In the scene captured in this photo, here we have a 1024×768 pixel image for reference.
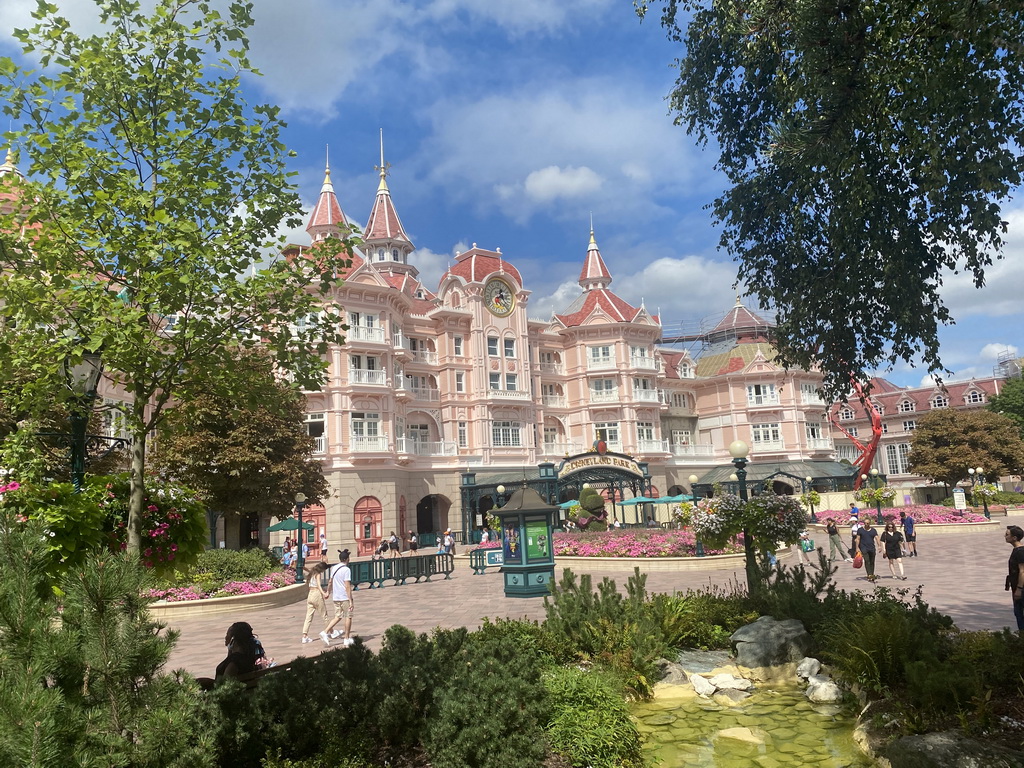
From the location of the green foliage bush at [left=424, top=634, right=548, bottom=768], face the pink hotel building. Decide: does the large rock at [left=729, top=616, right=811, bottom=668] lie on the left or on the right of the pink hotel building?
right

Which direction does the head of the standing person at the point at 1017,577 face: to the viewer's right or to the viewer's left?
to the viewer's left

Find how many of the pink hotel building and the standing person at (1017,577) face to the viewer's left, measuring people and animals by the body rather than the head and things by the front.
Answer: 1

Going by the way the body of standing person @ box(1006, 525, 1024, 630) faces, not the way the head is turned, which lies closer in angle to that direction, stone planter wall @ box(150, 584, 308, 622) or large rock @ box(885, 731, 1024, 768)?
the stone planter wall

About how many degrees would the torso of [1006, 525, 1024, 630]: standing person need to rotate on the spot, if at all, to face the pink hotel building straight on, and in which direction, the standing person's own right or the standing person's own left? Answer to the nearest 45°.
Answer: approximately 45° to the standing person's own right

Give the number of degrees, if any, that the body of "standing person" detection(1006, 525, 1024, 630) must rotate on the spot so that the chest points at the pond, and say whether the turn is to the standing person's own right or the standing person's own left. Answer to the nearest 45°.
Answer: approximately 45° to the standing person's own left

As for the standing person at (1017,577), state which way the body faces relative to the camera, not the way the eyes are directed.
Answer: to the viewer's left

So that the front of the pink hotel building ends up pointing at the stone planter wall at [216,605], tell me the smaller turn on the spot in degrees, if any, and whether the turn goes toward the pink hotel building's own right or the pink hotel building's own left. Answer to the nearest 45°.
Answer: approximately 45° to the pink hotel building's own right
